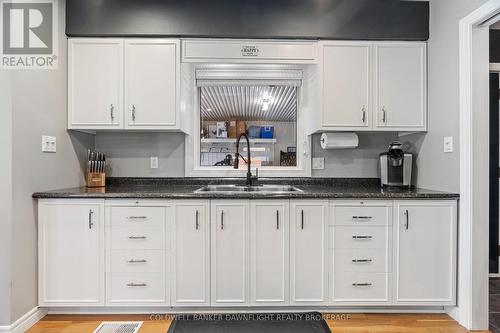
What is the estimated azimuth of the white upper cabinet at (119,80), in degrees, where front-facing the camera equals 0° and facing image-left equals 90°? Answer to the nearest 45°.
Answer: approximately 0°

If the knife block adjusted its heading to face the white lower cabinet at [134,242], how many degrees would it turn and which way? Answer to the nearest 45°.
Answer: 0° — it already faces it

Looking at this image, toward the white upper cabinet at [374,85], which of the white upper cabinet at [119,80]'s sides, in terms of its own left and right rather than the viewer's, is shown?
left

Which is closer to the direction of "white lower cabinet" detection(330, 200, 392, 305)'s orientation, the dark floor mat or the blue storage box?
the dark floor mat

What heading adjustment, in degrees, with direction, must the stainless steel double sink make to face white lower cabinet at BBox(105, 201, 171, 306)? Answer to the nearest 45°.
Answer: approximately 45° to its right

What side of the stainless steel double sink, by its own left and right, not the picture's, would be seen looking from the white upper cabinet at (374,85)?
left

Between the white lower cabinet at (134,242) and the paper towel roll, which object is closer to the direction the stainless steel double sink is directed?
the white lower cabinet

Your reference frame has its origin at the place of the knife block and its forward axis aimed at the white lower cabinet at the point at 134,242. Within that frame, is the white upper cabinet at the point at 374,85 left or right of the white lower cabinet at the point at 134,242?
left

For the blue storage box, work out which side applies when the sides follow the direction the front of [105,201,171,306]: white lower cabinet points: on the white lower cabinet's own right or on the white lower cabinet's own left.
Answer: on the white lower cabinet's own left
